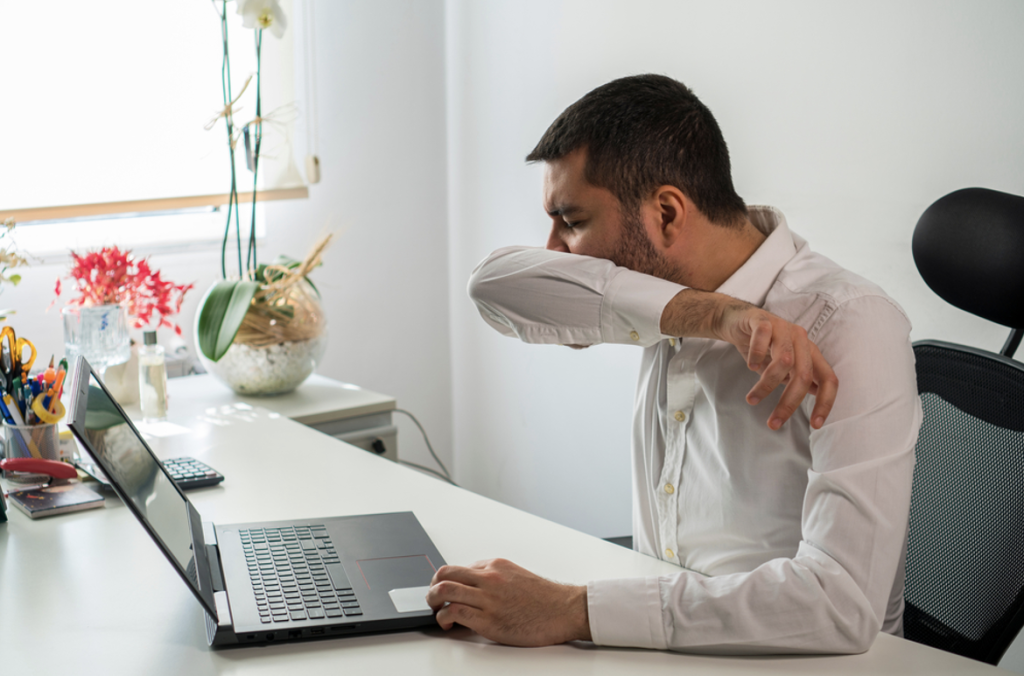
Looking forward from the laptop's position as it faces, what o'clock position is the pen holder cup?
The pen holder cup is roughly at 8 o'clock from the laptop.

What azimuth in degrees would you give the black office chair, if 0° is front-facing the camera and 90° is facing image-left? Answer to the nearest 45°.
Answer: approximately 45°

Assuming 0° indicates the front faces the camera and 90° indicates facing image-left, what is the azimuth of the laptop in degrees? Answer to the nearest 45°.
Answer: approximately 270°

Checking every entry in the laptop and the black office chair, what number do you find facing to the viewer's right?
1

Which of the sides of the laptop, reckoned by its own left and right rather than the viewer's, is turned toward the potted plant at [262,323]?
left

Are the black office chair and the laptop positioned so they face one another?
yes

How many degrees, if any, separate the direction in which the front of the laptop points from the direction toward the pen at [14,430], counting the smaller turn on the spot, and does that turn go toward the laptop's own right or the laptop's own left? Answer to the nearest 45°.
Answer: approximately 135° to the laptop's own left

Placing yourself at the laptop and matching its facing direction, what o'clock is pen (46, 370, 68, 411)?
The pen is roughly at 8 o'clock from the laptop.

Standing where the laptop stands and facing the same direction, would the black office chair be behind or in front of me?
in front

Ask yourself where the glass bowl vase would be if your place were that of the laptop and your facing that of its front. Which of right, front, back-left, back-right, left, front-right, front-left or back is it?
left

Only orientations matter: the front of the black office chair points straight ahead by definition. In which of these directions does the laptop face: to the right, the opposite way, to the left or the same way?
the opposite way

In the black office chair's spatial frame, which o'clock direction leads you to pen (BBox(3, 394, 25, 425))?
The pen is roughly at 1 o'clock from the black office chair.

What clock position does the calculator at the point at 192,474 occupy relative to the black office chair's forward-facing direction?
The calculator is roughly at 1 o'clock from the black office chair.
